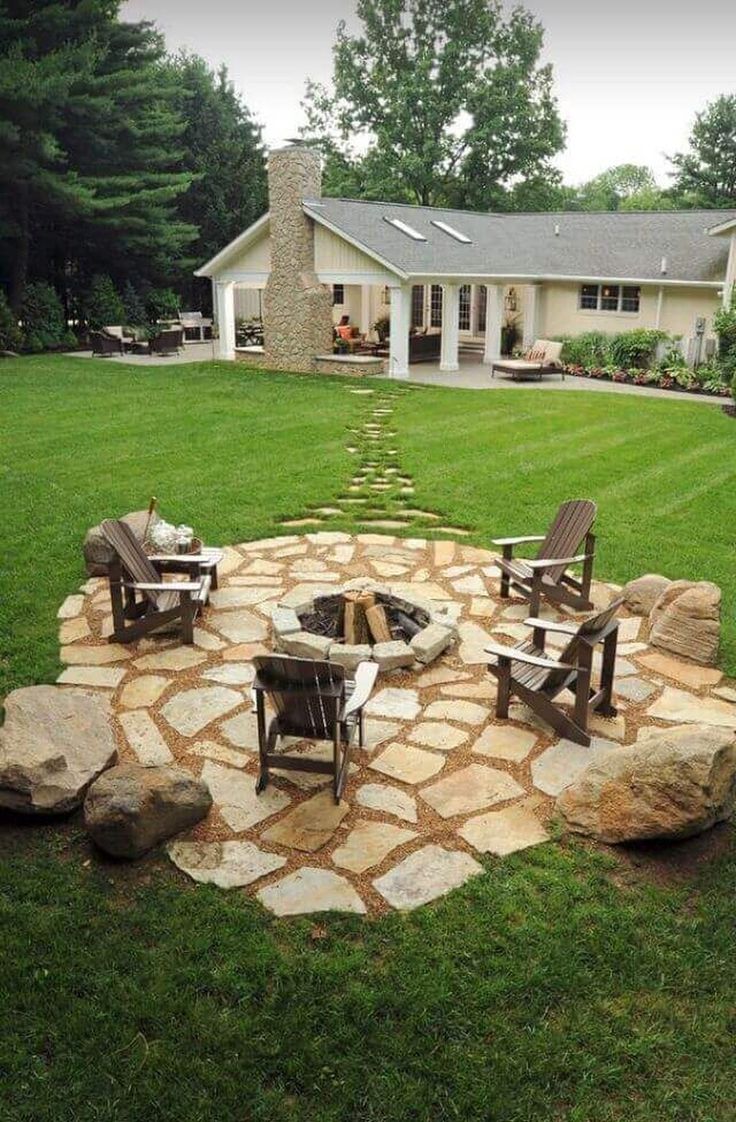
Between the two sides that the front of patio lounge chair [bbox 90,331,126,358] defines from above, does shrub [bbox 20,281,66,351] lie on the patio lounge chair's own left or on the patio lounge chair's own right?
on the patio lounge chair's own left

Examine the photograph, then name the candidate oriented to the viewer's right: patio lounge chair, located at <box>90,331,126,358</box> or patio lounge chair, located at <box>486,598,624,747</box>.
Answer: patio lounge chair, located at <box>90,331,126,358</box>

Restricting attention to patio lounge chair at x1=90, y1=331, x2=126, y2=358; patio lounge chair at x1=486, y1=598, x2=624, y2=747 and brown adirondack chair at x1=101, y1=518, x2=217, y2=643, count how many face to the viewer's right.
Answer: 2

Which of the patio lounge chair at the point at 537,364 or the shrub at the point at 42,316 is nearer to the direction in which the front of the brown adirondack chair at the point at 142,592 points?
the patio lounge chair

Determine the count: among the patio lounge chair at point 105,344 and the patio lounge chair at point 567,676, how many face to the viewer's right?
1

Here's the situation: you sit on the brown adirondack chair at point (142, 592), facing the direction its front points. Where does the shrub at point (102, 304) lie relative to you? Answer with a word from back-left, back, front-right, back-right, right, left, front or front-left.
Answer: left

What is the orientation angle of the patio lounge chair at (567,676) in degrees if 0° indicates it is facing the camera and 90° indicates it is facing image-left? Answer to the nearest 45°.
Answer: approximately 135°

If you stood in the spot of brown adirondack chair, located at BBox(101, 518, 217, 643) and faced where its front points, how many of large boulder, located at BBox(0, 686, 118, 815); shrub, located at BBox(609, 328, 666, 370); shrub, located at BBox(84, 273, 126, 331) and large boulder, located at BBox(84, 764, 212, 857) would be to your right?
2

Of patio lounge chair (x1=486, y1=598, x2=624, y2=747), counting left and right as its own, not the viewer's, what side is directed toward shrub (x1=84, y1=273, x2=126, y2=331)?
front

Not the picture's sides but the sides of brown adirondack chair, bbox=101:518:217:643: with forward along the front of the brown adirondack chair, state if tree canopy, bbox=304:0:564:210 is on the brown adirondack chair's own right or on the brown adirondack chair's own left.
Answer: on the brown adirondack chair's own left

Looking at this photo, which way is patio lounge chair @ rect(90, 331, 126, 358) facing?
to the viewer's right

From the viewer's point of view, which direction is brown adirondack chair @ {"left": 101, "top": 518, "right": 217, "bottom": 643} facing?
to the viewer's right

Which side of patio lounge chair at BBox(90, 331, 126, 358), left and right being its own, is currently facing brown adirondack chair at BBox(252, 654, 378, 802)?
right
